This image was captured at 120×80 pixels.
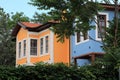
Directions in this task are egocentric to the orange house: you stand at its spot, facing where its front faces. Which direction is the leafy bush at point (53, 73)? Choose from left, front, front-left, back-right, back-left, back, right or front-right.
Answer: front-left

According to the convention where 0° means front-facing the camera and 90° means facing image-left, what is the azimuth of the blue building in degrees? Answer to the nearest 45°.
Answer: approximately 45°

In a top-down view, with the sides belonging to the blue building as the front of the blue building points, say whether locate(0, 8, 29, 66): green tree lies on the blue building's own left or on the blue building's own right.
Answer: on the blue building's own right

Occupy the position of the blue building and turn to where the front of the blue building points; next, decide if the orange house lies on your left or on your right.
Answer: on your right

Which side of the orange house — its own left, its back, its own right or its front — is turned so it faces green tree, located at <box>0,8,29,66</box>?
right
